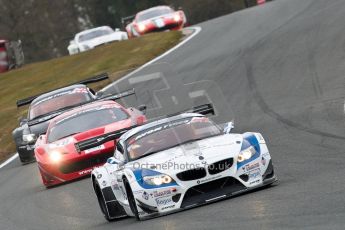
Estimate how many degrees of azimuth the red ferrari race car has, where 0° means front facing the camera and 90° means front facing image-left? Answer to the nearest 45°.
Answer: approximately 0°

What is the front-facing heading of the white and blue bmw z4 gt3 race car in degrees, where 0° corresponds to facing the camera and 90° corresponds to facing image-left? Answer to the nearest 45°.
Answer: approximately 315°

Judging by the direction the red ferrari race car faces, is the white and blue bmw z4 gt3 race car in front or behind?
in front

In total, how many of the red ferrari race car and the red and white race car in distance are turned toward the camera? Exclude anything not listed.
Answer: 2

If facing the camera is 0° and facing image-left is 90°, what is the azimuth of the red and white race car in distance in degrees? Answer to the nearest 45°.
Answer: approximately 0°

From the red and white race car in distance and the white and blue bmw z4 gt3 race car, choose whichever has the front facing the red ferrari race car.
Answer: the red and white race car in distance

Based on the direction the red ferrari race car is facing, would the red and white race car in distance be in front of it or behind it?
behind

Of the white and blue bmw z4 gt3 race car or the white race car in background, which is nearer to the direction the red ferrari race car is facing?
the white and blue bmw z4 gt3 race car

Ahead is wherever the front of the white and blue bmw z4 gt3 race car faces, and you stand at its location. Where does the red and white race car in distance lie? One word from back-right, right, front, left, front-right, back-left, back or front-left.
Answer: back-left

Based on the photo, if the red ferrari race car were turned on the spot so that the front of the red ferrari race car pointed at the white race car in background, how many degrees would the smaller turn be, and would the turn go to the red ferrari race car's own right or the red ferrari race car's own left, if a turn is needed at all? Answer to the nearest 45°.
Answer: approximately 180°

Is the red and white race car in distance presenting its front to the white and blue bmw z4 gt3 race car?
yes

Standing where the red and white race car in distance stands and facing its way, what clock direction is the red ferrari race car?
The red ferrari race car is roughly at 12 o'clock from the red and white race car in distance.
